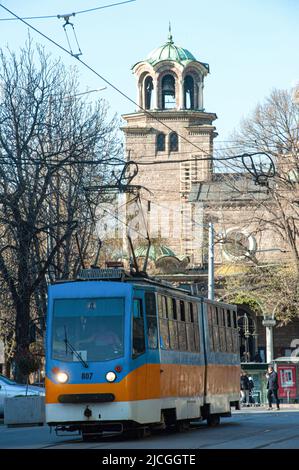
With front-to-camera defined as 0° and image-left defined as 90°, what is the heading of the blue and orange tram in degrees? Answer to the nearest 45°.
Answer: approximately 45°

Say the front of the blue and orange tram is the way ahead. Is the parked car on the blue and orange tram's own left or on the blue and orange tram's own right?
on the blue and orange tram's own right

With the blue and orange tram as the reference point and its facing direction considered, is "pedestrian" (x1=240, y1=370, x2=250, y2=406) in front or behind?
behind
